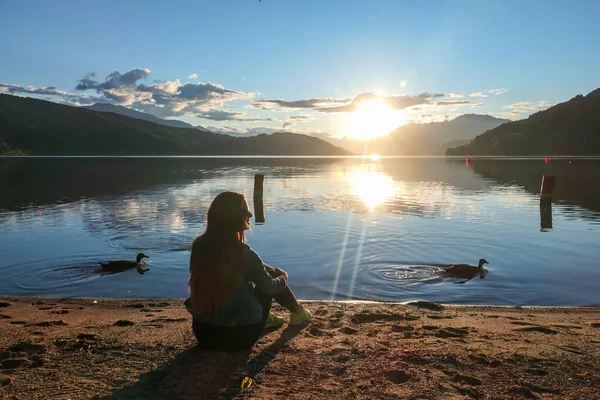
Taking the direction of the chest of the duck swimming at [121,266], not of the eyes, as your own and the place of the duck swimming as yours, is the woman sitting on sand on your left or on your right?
on your right

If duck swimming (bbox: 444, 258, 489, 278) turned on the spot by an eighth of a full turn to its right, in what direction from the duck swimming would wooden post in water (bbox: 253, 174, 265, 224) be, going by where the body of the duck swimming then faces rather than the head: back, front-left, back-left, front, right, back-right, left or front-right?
back

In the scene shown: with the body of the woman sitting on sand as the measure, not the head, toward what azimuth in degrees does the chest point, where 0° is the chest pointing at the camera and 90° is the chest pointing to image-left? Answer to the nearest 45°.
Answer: approximately 225°

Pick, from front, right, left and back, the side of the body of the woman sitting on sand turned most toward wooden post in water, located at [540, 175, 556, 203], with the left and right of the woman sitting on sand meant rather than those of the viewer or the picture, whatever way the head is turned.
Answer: front

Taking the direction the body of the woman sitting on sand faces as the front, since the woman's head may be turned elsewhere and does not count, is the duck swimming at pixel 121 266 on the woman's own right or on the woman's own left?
on the woman's own left

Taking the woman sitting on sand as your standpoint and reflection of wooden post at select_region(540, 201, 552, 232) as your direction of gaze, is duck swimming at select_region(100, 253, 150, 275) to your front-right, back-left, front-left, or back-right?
front-left

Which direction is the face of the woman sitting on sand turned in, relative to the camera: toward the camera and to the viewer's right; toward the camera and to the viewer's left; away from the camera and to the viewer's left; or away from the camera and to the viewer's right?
away from the camera and to the viewer's right

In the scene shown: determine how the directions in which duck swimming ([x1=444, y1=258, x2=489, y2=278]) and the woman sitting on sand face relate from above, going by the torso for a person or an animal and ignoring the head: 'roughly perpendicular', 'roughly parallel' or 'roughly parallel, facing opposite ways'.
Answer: roughly perpendicular

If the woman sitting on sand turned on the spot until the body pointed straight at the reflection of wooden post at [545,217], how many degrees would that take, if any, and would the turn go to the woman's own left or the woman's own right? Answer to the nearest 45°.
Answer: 0° — they already face it

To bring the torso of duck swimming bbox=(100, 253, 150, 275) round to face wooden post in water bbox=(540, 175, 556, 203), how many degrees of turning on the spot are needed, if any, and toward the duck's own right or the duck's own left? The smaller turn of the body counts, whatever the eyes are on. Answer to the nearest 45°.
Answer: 0° — it already faces it

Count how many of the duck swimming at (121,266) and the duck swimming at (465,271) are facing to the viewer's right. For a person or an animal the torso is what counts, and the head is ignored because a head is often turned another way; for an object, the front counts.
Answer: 2

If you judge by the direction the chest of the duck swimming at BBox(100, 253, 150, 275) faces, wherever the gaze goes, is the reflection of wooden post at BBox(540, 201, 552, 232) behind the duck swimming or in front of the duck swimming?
in front

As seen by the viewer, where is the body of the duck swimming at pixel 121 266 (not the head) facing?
to the viewer's right

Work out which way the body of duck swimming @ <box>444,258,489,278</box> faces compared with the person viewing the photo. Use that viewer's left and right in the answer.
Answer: facing to the right of the viewer
